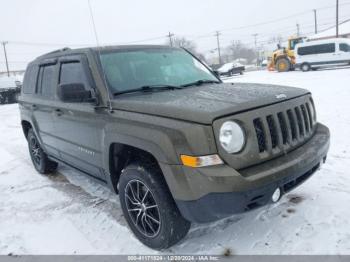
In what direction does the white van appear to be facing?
to the viewer's right

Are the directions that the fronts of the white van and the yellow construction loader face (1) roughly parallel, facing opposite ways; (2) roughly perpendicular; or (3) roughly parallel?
roughly parallel

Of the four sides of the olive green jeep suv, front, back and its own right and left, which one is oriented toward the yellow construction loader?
left

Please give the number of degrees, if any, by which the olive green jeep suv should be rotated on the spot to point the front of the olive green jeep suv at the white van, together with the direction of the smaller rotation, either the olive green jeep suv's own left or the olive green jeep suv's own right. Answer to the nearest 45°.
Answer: approximately 90° to the olive green jeep suv's own left
